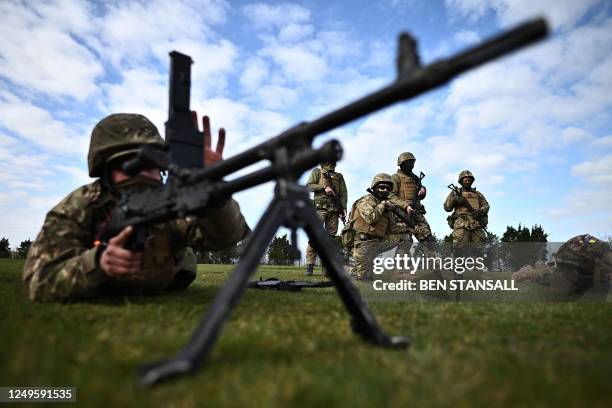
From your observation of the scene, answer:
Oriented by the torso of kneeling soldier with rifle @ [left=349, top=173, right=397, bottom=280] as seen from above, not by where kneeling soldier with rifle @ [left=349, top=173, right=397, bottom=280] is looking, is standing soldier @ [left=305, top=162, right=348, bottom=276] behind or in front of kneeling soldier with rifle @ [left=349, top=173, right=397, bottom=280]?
behind

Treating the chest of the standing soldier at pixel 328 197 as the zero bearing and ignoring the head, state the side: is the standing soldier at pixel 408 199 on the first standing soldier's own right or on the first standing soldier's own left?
on the first standing soldier's own left

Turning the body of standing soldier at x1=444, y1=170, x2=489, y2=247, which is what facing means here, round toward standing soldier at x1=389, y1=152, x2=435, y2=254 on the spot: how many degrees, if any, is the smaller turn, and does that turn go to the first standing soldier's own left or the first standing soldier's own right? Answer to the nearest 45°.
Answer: approximately 45° to the first standing soldier's own right

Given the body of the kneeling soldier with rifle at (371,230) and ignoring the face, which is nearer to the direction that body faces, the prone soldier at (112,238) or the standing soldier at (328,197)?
the prone soldier

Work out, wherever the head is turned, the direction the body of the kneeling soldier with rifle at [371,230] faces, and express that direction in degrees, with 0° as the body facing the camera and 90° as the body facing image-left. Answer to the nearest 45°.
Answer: approximately 315°

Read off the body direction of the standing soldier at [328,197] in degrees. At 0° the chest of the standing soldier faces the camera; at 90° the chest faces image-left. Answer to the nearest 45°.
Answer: approximately 0°

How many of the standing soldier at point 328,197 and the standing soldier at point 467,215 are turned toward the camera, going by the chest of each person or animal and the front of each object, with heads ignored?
2
